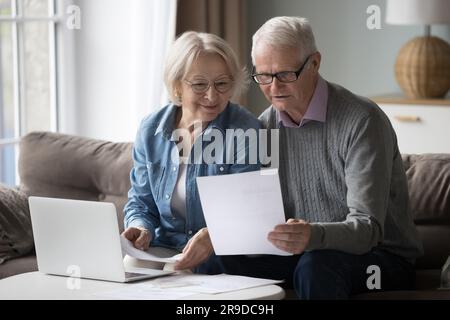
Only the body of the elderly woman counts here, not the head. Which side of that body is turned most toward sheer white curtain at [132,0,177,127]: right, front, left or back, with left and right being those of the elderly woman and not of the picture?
back

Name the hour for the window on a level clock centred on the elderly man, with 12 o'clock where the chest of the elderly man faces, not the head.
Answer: The window is roughly at 3 o'clock from the elderly man.

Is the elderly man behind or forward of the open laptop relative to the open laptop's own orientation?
forward

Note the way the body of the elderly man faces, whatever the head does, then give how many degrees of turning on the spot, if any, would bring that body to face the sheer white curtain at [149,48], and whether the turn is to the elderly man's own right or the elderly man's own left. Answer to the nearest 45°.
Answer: approximately 90° to the elderly man's own right

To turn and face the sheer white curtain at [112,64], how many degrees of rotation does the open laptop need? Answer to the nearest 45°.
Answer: approximately 45° to its left

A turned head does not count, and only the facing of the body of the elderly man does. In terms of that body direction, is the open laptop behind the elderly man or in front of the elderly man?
in front

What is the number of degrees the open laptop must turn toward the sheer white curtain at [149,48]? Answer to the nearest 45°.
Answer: approximately 45° to its left

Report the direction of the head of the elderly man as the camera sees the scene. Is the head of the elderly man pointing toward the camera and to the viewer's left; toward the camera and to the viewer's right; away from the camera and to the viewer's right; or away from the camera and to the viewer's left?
toward the camera and to the viewer's left

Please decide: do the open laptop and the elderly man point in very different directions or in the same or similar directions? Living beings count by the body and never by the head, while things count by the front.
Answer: very different directions

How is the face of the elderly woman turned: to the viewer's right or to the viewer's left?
to the viewer's right
